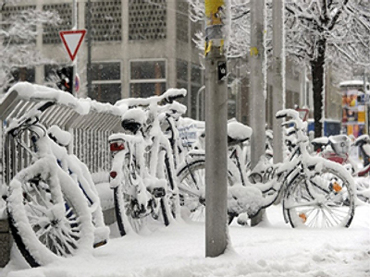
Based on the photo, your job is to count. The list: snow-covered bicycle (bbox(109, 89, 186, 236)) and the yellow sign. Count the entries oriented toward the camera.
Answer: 1

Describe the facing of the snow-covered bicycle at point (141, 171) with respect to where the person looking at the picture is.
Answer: facing away from the viewer and to the right of the viewer

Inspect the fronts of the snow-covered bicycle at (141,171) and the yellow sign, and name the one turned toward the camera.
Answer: the yellow sign

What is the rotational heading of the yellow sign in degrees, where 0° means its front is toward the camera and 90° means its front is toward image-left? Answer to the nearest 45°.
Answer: approximately 0°

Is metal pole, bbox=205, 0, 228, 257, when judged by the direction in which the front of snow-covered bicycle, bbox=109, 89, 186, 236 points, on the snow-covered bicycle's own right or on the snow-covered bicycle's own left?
on the snow-covered bicycle's own right
